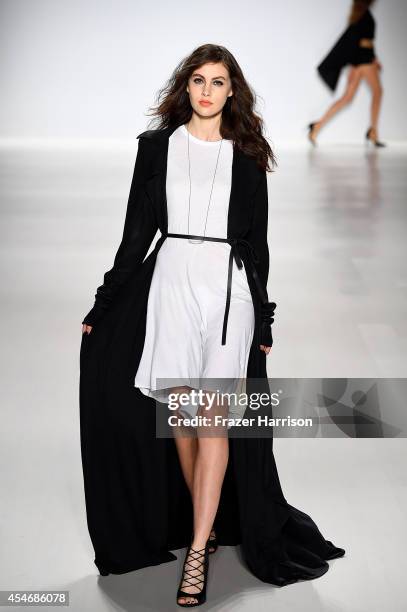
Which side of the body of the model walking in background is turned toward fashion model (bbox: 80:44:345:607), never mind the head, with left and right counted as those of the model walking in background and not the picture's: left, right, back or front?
right

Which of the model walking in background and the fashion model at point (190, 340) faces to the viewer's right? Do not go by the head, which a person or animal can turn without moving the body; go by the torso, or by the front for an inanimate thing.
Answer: the model walking in background

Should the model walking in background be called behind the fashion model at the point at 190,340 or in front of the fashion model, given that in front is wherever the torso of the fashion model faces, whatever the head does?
behind

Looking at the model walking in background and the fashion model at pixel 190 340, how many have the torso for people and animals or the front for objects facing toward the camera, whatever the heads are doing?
1

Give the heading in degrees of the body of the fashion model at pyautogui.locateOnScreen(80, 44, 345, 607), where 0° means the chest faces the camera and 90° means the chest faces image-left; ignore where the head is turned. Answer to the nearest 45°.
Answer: approximately 0°

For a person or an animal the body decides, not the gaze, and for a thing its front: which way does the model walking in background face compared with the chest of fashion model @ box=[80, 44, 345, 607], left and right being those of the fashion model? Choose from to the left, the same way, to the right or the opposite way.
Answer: to the left
